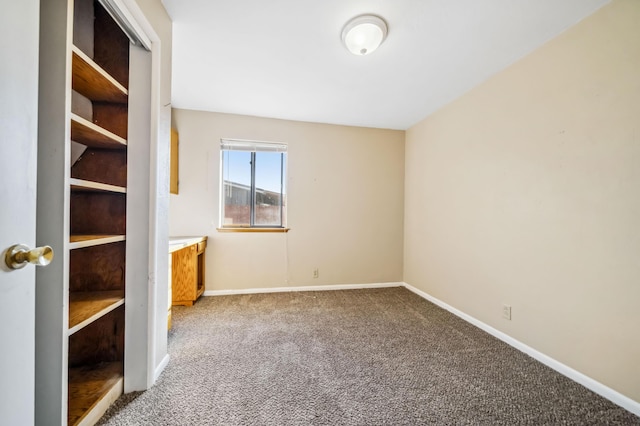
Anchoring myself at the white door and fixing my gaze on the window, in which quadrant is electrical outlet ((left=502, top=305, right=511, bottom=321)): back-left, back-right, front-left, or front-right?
front-right

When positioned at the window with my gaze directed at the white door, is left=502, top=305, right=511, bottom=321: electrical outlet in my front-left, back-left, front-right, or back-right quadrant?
front-left

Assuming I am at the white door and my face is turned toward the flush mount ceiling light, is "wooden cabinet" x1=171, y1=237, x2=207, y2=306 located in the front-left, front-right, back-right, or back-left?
front-left

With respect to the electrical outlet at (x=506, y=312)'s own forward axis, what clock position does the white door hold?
The white door is roughly at 11 o'clock from the electrical outlet.

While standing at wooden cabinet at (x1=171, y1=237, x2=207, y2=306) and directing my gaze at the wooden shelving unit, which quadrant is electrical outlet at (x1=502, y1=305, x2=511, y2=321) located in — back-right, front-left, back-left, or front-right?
front-left

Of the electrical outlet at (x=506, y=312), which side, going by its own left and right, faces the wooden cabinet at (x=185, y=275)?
front

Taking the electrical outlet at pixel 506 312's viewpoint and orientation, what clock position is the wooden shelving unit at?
The wooden shelving unit is roughly at 12 o'clock from the electrical outlet.

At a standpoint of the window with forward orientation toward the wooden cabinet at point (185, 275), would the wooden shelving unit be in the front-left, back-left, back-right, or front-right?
front-left

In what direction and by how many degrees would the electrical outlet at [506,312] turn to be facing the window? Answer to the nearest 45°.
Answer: approximately 45° to its right
